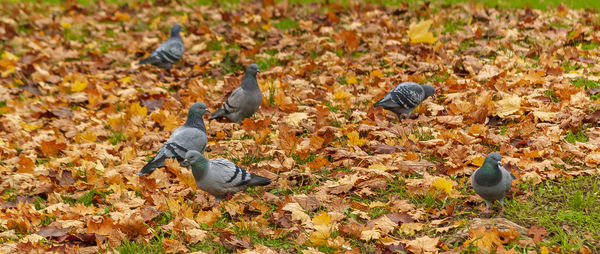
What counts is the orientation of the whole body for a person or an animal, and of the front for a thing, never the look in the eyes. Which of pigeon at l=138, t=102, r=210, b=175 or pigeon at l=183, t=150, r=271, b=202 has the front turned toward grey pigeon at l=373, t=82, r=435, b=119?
pigeon at l=138, t=102, r=210, b=175

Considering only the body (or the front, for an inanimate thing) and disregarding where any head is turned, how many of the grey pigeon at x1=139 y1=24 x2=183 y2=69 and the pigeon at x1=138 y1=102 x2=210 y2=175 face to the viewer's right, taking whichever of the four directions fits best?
2

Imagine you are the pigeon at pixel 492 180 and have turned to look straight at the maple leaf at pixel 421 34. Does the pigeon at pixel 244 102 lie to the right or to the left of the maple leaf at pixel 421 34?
left

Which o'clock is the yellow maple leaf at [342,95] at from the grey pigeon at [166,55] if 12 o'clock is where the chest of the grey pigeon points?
The yellow maple leaf is roughly at 2 o'clock from the grey pigeon.

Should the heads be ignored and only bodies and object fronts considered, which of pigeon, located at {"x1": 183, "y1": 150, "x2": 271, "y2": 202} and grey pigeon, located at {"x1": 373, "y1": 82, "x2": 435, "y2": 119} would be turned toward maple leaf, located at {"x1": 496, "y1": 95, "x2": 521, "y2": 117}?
the grey pigeon

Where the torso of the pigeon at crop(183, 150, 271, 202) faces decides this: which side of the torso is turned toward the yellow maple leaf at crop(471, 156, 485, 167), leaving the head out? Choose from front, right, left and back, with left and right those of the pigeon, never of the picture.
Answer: back

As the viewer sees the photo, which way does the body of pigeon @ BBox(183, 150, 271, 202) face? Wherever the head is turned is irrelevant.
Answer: to the viewer's left

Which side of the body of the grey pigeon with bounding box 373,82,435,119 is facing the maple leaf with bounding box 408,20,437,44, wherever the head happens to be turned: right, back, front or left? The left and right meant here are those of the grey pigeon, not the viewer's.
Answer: left

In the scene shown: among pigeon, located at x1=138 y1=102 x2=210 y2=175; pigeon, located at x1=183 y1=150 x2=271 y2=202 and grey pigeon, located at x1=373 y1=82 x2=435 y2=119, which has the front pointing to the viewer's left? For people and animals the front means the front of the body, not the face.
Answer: pigeon, located at x1=183 y1=150 x2=271 y2=202

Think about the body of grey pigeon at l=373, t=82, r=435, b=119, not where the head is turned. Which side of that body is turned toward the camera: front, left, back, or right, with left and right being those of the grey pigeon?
right

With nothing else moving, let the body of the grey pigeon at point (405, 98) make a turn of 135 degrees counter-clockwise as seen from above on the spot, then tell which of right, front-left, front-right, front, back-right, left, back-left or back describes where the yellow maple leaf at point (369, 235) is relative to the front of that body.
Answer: back-left

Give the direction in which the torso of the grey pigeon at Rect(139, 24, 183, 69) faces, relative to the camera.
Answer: to the viewer's right

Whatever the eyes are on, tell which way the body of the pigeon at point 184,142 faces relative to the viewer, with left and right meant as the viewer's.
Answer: facing to the right of the viewer

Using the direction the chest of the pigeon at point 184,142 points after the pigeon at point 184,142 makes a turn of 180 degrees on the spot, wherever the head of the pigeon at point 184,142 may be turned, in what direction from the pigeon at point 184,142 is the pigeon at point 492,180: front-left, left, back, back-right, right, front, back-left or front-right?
back-left

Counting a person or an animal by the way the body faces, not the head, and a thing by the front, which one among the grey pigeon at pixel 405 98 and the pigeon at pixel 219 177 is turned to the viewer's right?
the grey pigeon
